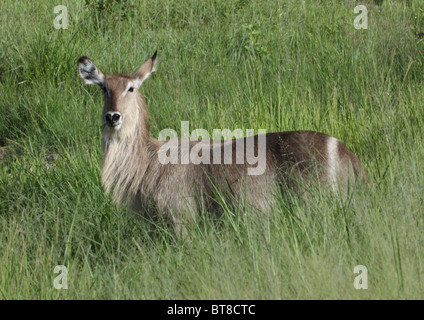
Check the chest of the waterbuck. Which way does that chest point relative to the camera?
to the viewer's left

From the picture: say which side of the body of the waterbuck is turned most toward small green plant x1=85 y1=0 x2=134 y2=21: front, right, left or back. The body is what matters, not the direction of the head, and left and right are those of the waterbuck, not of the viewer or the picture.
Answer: right
